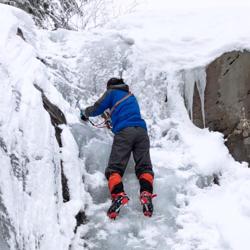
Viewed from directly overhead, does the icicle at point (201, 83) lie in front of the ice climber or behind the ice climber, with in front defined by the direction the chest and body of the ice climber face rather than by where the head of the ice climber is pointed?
in front

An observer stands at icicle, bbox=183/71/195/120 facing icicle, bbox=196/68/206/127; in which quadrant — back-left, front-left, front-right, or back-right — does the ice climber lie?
back-right

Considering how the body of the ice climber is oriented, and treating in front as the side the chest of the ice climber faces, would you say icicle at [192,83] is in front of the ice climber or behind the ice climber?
in front

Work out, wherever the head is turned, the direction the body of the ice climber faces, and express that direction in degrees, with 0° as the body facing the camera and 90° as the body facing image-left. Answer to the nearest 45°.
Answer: approximately 180°

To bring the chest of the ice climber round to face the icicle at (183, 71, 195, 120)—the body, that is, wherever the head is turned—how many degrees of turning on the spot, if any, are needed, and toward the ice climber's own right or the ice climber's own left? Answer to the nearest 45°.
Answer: approximately 45° to the ice climber's own right
